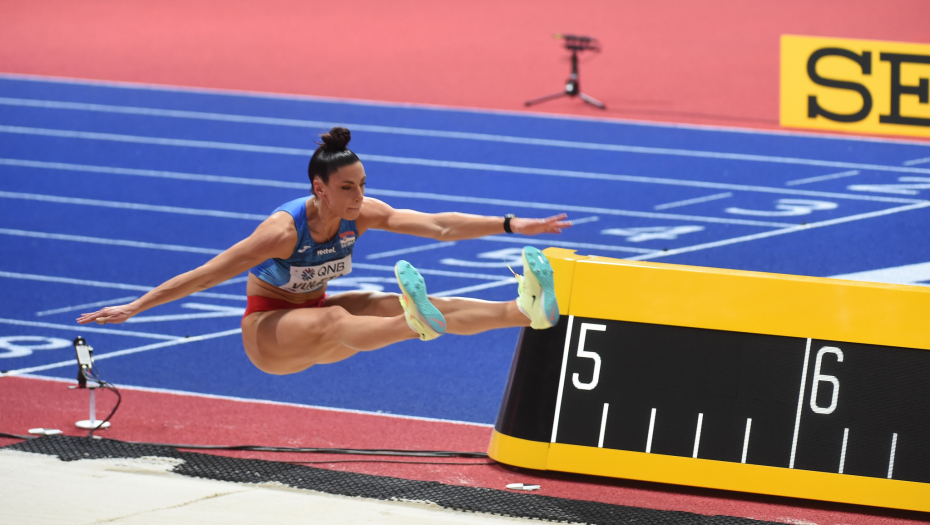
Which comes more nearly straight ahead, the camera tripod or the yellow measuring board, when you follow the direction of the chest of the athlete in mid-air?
the yellow measuring board

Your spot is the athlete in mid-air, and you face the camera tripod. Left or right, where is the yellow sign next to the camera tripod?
right

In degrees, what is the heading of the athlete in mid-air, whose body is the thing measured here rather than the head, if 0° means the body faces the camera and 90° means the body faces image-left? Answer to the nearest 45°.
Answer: approximately 315°

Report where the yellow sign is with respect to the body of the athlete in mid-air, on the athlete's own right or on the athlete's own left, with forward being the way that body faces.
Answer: on the athlete's own left

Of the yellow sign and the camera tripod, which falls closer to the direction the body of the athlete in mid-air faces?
the yellow sign

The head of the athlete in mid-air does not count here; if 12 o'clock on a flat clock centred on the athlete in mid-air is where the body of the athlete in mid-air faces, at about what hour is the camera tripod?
The camera tripod is roughly at 8 o'clock from the athlete in mid-air.
